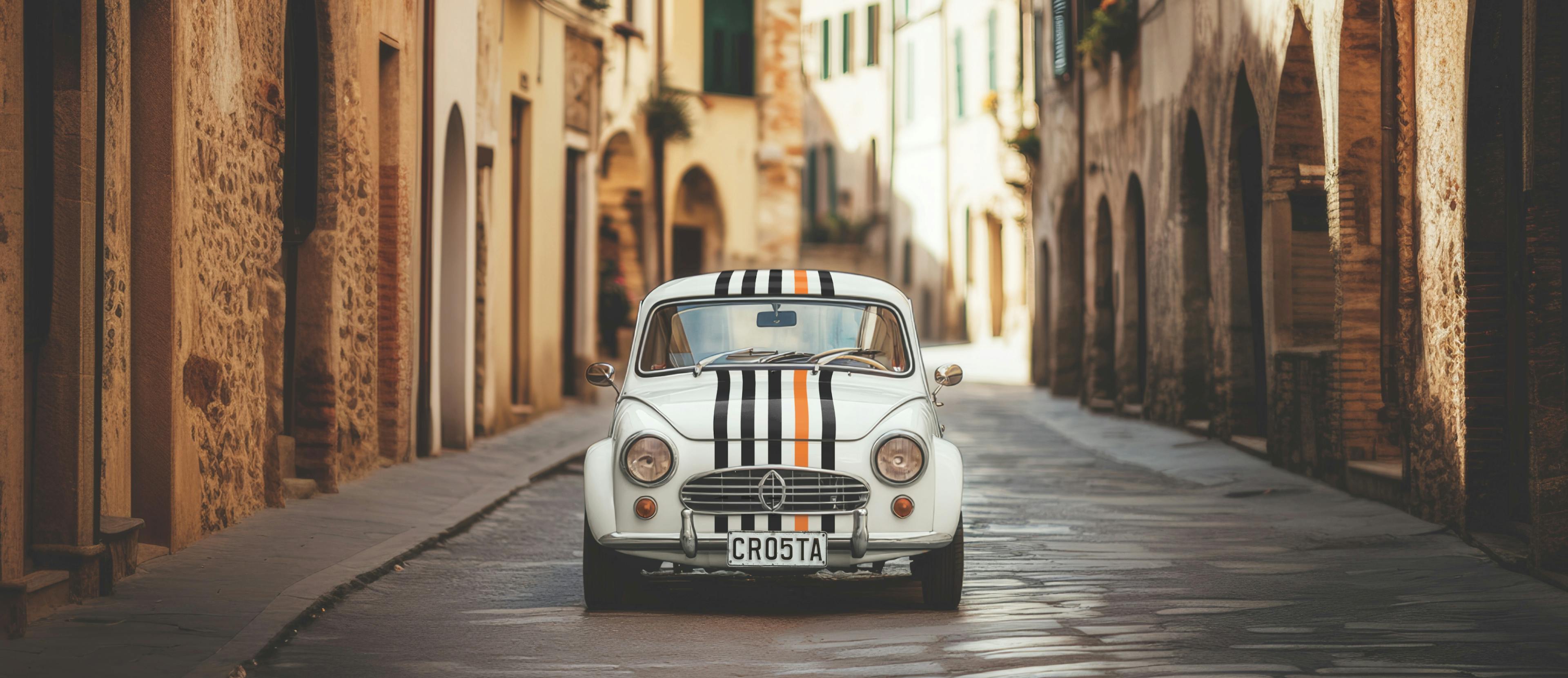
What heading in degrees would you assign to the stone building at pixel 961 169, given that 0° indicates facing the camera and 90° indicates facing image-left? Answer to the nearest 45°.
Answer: approximately 45°

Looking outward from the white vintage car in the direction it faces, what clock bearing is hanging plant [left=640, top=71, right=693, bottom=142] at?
The hanging plant is roughly at 6 o'clock from the white vintage car.

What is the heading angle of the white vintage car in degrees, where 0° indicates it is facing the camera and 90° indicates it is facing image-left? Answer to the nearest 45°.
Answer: approximately 0°

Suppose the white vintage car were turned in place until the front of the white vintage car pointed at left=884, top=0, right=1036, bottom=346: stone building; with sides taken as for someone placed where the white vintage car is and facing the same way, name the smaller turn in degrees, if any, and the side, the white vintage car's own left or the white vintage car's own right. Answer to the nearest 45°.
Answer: approximately 180°

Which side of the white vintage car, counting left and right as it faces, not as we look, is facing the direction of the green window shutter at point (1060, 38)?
back

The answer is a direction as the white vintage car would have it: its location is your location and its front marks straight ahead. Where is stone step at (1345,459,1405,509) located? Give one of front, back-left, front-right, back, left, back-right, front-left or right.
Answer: back-left
